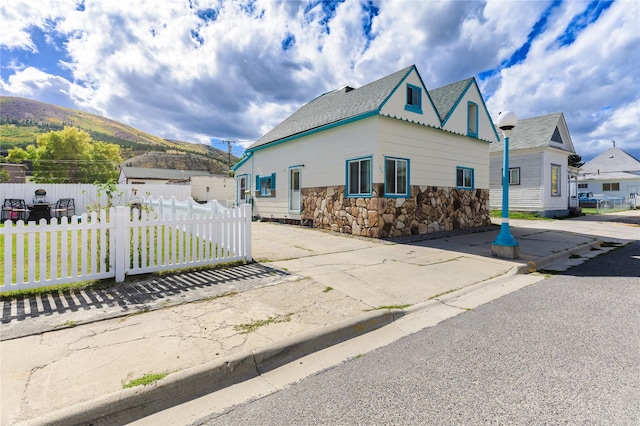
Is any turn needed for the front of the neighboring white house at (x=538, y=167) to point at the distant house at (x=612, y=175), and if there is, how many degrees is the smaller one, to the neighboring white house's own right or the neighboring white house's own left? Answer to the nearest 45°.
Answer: approximately 135° to the neighboring white house's own left

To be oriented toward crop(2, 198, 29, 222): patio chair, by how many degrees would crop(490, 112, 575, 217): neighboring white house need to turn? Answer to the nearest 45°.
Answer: approximately 90° to its right

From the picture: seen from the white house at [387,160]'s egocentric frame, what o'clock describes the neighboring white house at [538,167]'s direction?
The neighboring white house is roughly at 9 o'clock from the white house.

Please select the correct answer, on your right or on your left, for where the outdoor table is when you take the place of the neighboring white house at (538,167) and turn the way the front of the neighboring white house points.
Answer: on your right

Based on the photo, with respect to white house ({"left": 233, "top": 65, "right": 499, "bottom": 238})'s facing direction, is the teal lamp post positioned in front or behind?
in front

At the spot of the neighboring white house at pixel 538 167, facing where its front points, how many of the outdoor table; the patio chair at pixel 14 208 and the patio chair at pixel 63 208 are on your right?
3
